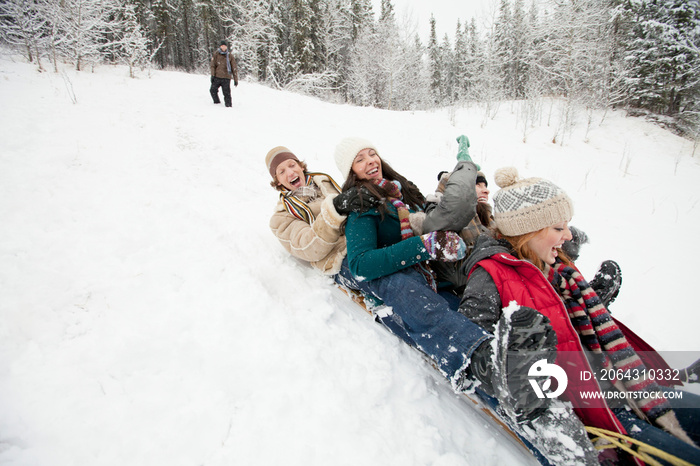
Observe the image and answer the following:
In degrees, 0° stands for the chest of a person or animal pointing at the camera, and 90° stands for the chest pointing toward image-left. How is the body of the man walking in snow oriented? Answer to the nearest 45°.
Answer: approximately 0°

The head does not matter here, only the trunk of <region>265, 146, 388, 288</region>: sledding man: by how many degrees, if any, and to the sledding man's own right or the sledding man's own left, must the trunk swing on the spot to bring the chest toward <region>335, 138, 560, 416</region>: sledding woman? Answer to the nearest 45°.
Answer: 0° — they already face them

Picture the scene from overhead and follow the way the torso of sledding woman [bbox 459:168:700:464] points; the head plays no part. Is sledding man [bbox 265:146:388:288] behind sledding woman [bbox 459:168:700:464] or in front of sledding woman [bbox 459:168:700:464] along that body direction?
behind

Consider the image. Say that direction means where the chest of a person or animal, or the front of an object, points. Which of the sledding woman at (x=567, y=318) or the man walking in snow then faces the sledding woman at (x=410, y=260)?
the man walking in snow

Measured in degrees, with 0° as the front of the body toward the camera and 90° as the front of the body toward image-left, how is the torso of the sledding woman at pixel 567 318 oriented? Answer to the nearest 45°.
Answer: approximately 270°

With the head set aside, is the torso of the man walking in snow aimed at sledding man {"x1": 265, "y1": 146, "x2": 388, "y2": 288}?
yes

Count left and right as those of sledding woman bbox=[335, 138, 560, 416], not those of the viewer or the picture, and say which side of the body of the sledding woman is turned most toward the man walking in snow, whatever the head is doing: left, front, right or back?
back
